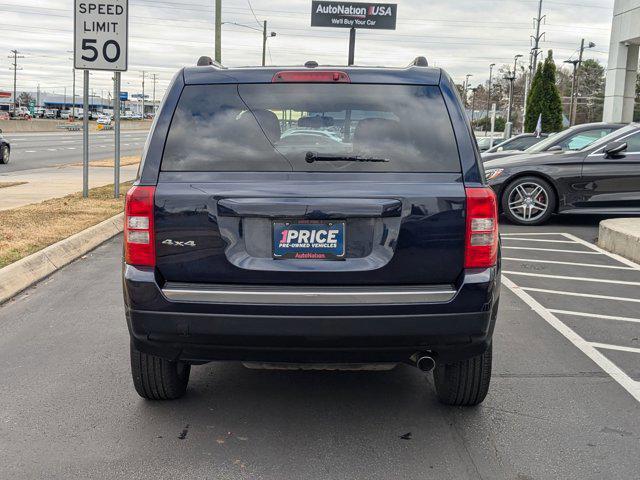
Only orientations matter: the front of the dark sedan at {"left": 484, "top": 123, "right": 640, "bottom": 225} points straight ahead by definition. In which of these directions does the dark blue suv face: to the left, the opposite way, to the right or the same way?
to the right

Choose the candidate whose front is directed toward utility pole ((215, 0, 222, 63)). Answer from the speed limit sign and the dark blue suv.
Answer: the dark blue suv

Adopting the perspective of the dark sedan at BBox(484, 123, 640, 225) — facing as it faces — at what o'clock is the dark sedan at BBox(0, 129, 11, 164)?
the dark sedan at BBox(0, 129, 11, 164) is roughly at 1 o'clock from the dark sedan at BBox(484, 123, 640, 225).

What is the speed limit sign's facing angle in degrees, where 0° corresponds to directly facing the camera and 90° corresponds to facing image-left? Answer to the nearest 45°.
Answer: approximately 0°

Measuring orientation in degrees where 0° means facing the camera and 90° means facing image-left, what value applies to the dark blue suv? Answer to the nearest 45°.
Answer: approximately 180°

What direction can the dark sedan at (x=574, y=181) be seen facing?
to the viewer's left

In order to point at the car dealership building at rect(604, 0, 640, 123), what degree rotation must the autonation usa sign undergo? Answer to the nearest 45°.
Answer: approximately 45° to its left

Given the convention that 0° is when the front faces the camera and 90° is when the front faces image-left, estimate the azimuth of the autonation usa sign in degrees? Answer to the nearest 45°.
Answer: approximately 0°

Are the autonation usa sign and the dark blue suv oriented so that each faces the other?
yes

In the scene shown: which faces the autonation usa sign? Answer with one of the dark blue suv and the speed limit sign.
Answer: the dark blue suv
